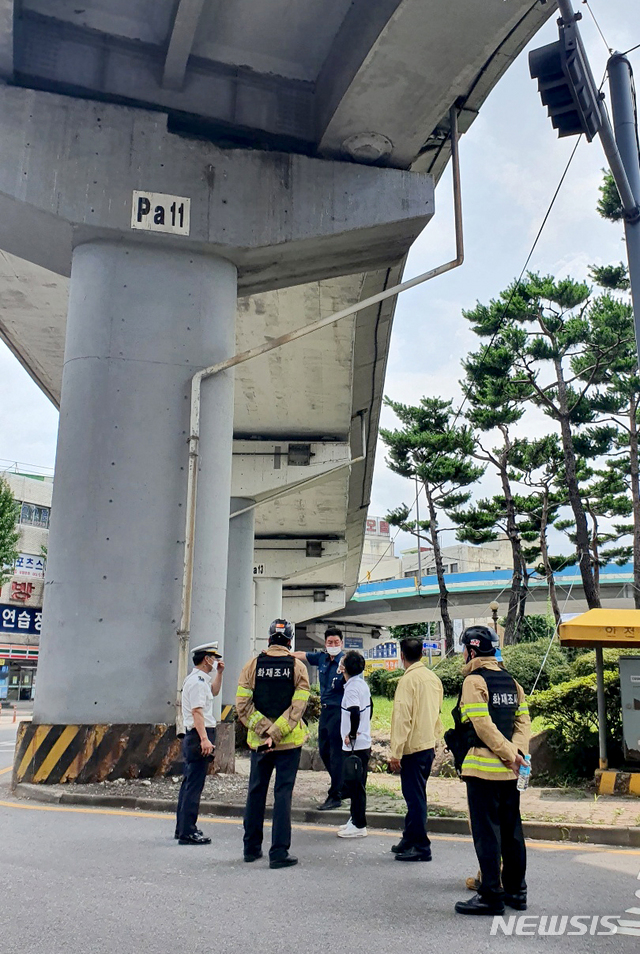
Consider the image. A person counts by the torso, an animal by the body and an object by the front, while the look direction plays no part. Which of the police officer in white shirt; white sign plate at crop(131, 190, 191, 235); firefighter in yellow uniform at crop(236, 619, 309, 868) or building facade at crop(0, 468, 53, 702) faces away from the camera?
the firefighter in yellow uniform

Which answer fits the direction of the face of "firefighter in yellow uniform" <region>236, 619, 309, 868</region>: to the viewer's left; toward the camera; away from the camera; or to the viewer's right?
away from the camera

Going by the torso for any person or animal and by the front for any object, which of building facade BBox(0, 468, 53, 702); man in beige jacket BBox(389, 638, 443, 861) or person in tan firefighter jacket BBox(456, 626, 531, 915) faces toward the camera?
the building facade

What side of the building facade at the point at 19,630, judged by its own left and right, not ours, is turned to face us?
front

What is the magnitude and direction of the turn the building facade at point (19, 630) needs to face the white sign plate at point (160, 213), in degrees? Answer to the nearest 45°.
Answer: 0° — it already faces it

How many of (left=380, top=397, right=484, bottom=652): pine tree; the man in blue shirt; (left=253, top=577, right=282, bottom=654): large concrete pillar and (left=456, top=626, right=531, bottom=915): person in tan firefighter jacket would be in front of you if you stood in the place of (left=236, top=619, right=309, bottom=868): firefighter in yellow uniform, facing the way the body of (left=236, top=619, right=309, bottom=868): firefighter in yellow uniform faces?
3

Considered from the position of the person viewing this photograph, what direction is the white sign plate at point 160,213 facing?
facing the viewer

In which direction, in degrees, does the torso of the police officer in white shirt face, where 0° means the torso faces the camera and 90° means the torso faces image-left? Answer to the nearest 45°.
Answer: approximately 270°

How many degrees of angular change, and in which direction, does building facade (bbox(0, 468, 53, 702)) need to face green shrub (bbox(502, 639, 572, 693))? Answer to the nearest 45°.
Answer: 0° — it already faces it

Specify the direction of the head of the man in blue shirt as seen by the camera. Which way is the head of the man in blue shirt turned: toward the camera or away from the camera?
toward the camera

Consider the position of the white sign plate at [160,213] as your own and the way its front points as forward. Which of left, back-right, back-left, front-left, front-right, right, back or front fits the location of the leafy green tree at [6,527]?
back

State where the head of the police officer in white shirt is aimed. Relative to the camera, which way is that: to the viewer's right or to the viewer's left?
to the viewer's right

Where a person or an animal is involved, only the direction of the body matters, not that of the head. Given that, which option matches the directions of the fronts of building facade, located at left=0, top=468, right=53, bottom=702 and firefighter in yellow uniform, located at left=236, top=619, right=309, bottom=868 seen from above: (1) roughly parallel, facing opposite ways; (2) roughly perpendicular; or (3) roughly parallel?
roughly parallel, facing opposite ways

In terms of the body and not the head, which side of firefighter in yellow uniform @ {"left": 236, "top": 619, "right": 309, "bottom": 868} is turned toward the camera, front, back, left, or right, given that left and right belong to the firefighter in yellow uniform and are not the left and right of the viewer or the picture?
back
